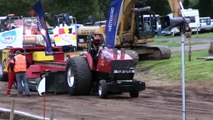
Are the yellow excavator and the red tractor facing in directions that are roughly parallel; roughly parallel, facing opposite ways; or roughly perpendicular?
roughly parallel

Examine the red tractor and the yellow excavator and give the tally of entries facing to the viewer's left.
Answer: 0

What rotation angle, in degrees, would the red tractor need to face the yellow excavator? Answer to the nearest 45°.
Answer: approximately 135° to its left

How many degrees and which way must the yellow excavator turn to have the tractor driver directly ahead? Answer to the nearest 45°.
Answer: approximately 45° to its right

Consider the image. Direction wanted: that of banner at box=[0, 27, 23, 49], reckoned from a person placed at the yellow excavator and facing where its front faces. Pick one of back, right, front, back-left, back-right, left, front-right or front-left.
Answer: right

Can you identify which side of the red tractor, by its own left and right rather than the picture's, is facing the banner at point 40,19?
back

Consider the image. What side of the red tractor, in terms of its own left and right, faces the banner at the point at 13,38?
back

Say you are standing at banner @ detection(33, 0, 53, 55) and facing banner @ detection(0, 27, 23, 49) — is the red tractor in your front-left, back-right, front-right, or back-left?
back-left
